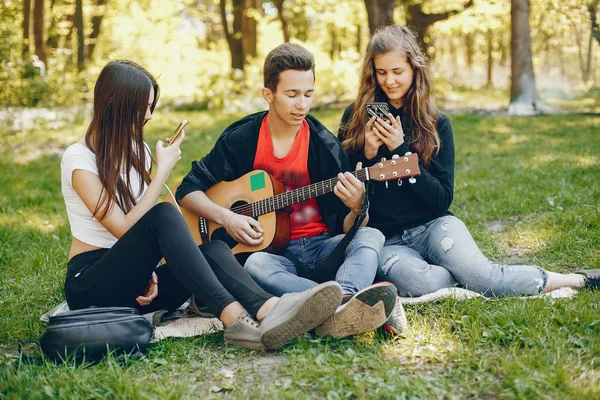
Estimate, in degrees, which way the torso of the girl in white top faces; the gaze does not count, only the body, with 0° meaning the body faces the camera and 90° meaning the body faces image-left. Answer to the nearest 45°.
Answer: approximately 270°

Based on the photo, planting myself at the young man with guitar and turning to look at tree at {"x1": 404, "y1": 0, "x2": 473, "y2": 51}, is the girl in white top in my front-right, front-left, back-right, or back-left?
back-left

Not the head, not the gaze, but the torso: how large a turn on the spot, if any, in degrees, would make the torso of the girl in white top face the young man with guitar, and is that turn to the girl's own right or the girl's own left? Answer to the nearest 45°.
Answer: approximately 45° to the girl's own left

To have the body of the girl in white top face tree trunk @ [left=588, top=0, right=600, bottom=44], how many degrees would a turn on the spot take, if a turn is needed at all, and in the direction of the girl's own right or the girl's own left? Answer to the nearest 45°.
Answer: approximately 45° to the girl's own left

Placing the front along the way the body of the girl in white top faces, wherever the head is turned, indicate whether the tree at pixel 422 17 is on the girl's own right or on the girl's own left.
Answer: on the girl's own left

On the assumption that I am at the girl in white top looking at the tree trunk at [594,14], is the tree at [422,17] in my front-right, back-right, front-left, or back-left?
front-left

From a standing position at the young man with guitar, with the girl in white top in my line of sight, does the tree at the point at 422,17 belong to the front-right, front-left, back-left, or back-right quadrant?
back-right

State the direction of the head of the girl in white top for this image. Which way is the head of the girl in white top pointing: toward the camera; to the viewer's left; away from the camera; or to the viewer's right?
to the viewer's right

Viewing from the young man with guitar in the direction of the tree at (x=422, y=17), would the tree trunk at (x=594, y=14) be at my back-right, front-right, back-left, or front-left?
front-right
